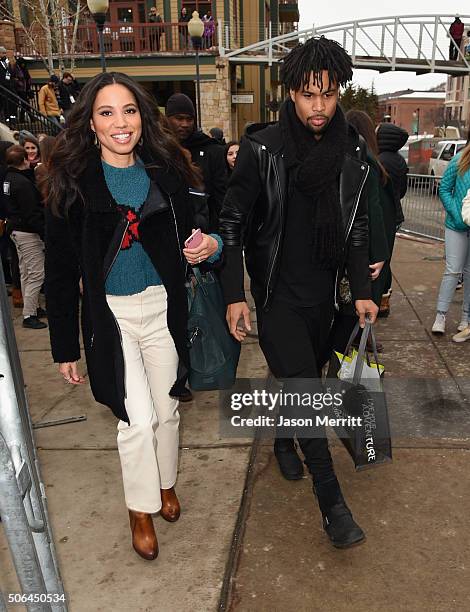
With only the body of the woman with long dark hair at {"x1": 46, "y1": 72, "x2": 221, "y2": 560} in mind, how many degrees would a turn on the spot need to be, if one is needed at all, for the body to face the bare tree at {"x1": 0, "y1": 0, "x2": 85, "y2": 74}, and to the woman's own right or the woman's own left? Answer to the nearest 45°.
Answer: approximately 180°

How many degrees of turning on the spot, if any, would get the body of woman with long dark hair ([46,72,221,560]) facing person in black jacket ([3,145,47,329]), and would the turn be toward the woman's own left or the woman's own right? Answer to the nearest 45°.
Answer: approximately 180°

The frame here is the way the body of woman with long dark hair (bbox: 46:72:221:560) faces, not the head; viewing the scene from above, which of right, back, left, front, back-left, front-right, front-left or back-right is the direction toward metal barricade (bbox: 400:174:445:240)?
back-left

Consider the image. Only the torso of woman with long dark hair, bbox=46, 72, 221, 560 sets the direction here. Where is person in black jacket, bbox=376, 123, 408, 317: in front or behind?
behind

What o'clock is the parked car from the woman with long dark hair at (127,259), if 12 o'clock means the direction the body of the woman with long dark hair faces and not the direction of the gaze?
The parked car is roughly at 7 o'clock from the woman with long dark hair.

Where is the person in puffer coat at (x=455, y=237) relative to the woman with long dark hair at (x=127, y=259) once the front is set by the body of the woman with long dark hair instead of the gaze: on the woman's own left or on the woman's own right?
on the woman's own left

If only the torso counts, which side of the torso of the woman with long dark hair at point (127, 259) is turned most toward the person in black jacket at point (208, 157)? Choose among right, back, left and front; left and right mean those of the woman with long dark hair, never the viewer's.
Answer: back

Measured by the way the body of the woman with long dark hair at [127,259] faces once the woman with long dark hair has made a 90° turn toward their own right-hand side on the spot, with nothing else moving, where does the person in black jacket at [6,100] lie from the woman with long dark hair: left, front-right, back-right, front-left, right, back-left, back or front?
right

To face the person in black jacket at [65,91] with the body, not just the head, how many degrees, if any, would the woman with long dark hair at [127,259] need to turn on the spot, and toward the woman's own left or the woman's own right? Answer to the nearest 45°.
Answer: approximately 180°

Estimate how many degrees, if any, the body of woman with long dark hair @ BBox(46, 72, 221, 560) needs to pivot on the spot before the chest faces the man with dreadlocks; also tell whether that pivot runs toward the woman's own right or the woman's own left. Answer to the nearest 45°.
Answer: approximately 90° to the woman's own left

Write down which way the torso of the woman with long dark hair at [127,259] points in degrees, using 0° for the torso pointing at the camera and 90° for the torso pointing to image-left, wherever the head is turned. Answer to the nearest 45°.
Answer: approximately 0°
